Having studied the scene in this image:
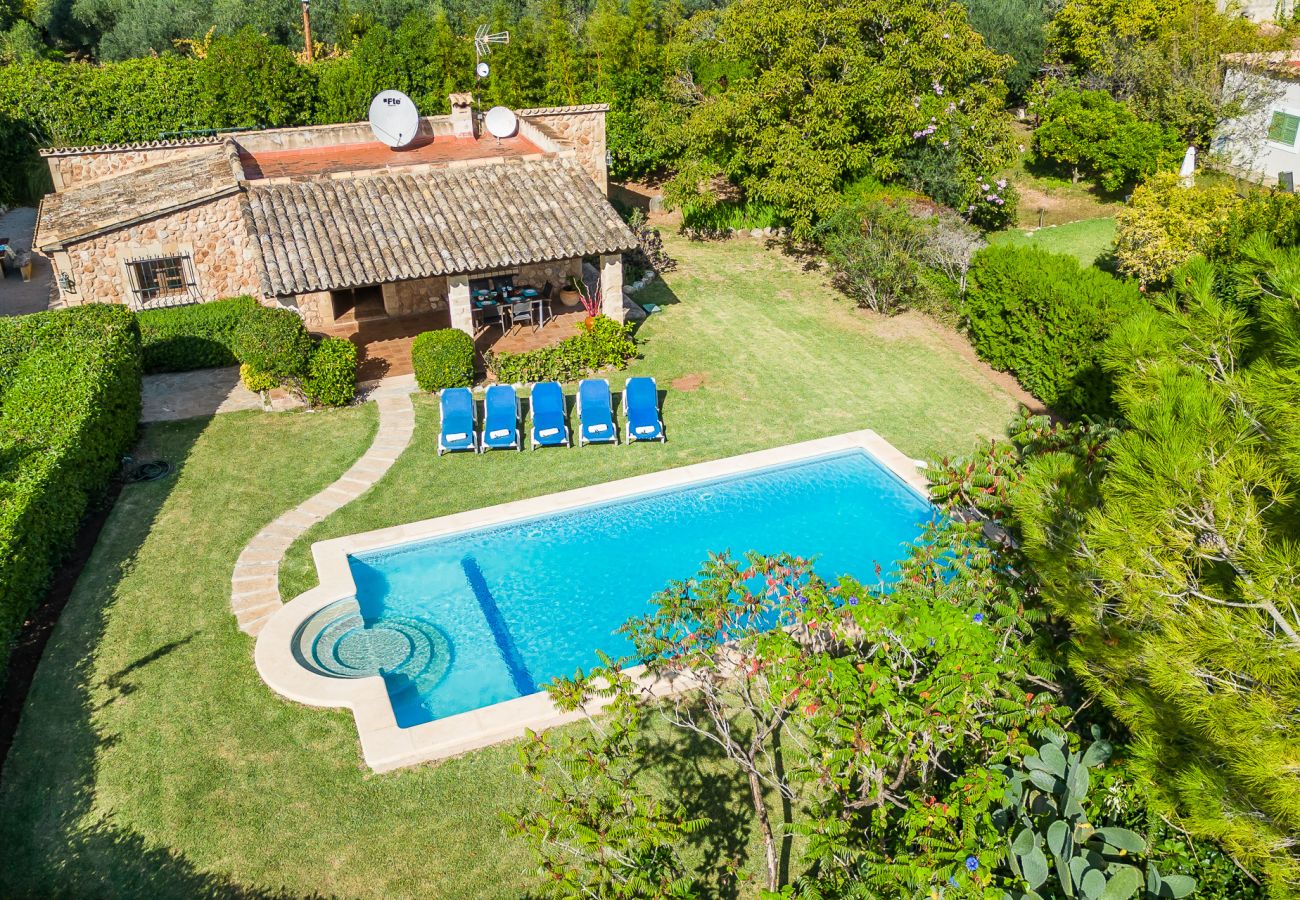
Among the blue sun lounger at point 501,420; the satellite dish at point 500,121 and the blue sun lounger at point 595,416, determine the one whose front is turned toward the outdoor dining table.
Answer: the satellite dish

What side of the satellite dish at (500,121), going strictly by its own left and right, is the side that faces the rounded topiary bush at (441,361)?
front

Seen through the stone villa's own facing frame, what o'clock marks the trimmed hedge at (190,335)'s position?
The trimmed hedge is roughly at 1 o'clock from the stone villa.

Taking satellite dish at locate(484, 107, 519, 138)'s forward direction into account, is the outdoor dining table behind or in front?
in front

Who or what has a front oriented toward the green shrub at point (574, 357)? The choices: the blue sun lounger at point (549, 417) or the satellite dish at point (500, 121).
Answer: the satellite dish

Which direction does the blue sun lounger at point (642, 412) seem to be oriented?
toward the camera

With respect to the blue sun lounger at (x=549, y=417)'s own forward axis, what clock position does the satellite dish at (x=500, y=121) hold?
The satellite dish is roughly at 6 o'clock from the blue sun lounger.

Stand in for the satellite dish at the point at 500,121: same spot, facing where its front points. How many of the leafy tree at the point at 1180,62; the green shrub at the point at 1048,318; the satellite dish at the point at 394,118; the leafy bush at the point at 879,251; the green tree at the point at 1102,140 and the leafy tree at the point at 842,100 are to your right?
1

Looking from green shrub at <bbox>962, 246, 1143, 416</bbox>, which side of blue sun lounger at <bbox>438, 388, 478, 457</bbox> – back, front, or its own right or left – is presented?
left

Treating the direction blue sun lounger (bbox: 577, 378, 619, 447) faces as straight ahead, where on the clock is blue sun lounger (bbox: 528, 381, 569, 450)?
blue sun lounger (bbox: 528, 381, 569, 450) is roughly at 3 o'clock from blue sun lounger (bbox: 577, 378, 619, 447).

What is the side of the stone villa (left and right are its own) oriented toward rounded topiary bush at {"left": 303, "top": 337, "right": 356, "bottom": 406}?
front

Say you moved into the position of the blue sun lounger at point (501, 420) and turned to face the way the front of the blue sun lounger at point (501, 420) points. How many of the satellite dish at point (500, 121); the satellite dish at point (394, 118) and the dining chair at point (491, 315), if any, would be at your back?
3

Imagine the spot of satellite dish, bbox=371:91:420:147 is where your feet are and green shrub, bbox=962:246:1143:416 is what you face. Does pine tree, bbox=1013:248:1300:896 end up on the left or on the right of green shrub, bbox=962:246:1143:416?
right

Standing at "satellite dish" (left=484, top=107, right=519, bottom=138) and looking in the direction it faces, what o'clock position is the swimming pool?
The swimming pool is roughly at 12 o'clock from the satellite dish.

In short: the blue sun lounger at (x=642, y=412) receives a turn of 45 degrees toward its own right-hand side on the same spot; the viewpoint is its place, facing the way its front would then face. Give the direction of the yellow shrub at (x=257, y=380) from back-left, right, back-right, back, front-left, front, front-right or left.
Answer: front-right

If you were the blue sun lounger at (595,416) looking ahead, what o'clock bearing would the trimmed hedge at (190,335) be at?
The trimmed hedge is roughly at 4 o'clock from the blue sun lounger.

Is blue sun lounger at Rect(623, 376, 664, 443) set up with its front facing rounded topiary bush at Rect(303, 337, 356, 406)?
no

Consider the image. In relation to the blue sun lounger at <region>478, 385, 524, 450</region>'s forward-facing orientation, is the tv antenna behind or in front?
behind

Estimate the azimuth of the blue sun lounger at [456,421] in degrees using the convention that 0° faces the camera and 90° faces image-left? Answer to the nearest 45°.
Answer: approximately 0°

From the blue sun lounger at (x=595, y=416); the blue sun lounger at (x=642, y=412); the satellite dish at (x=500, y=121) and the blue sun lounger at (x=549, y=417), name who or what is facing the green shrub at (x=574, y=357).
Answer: the satellite dish

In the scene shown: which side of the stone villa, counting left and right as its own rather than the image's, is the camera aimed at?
front

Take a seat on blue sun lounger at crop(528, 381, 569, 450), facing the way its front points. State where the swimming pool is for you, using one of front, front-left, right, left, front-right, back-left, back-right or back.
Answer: front

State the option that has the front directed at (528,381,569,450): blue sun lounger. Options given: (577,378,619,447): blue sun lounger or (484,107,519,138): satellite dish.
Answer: the satellite dish
